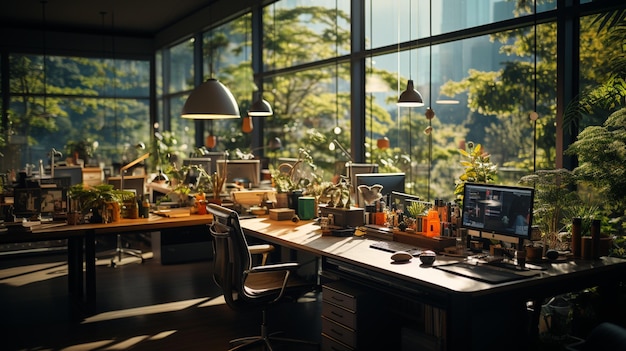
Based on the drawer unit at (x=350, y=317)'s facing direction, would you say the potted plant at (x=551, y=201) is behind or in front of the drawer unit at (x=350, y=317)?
behind

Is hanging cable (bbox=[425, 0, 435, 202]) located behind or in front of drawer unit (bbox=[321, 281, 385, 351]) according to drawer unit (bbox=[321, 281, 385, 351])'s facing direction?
behind

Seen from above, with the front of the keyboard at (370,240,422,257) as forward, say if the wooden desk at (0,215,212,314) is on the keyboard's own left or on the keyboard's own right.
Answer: on the keyboard's own right

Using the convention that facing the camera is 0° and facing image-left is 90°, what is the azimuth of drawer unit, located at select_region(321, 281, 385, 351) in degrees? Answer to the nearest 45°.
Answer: approximately 45°

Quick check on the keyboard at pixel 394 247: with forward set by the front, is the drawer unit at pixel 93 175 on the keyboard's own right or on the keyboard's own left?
on the keyboard's own right

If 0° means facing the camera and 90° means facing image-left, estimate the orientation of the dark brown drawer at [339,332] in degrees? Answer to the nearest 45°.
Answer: approximately 45°
